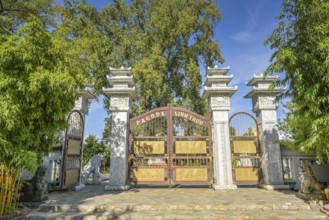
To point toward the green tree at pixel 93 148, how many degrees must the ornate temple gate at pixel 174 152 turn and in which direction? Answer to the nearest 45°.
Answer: approximately 135° to its right

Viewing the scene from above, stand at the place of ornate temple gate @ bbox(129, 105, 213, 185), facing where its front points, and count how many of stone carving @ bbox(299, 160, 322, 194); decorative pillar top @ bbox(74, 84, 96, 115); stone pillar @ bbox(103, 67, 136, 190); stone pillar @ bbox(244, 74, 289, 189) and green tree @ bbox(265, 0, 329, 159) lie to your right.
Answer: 2

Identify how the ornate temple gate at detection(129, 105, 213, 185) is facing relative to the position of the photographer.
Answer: facing the viewer

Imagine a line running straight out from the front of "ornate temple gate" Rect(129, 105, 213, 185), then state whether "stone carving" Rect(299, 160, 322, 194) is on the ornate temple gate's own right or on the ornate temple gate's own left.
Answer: on the ornate temple gate's own left

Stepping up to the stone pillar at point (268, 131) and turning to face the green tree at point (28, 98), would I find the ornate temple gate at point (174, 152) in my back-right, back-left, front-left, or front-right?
front-right

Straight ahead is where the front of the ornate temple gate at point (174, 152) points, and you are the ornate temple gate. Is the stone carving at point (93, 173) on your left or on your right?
on your right

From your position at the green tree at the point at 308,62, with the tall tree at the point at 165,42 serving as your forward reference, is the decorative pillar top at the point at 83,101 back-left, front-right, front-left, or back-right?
front-left

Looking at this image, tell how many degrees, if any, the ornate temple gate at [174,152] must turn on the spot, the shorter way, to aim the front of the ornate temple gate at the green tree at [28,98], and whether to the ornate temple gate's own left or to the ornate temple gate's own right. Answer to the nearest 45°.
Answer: approximately 45° to the ornate temple gate's own right

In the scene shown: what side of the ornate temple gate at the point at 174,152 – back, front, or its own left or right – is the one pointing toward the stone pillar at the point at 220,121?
left

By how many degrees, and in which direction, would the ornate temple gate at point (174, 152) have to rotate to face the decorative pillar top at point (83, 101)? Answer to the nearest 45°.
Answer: approximately 90° to its right

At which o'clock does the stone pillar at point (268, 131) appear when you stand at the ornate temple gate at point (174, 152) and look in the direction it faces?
The stone pillar is roughly at 9 o'clock from the ornate temple gate.

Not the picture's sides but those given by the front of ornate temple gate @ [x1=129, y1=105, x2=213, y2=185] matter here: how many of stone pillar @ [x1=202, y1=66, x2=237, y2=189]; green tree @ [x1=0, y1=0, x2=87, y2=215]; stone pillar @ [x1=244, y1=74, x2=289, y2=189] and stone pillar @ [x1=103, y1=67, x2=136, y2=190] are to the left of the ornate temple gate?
2

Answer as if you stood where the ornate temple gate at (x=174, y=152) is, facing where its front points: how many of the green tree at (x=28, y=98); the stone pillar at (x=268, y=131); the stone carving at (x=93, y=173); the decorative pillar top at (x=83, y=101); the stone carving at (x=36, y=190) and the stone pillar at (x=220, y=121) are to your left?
2

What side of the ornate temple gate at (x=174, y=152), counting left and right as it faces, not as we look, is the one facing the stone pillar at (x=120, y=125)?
right

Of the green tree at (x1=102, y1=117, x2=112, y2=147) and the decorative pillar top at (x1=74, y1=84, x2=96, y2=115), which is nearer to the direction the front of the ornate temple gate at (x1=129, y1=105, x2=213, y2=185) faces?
the decorative pillar top

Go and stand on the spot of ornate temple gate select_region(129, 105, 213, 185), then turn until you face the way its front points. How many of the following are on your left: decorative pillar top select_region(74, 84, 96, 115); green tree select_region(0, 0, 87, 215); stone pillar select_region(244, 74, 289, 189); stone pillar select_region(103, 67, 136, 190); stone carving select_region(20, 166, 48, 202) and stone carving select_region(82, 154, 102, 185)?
1

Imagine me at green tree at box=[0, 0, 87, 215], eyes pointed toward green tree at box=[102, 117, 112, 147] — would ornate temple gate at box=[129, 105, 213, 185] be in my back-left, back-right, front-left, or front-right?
front-right
